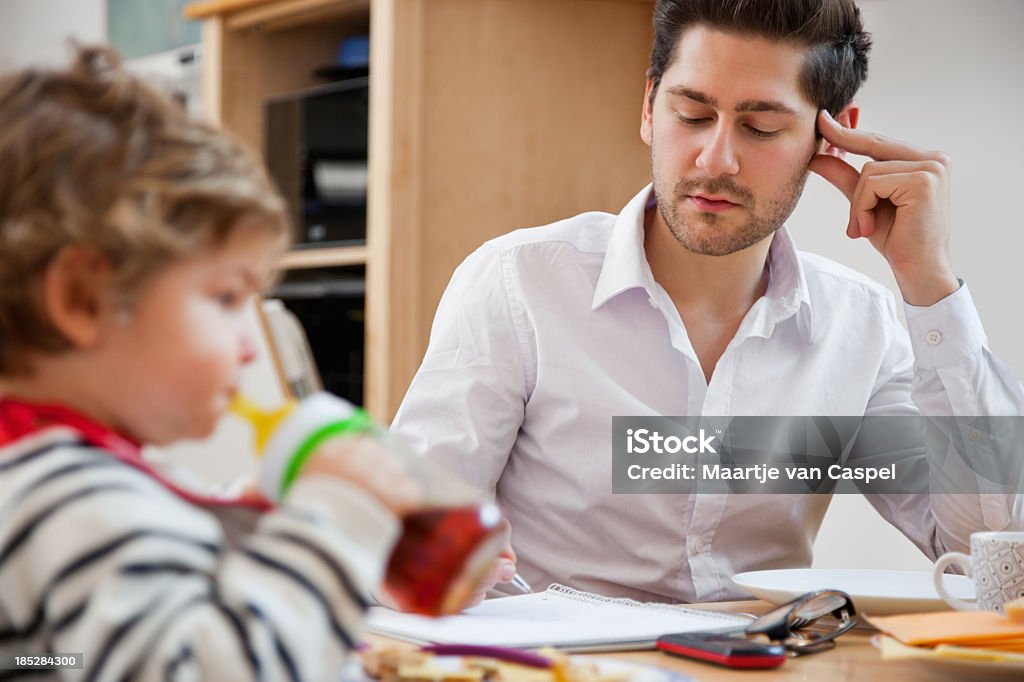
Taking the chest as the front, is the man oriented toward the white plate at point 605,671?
yes

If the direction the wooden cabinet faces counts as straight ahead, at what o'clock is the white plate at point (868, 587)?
The white plate is roughly at 10 o'clock from the wooden cabinet.

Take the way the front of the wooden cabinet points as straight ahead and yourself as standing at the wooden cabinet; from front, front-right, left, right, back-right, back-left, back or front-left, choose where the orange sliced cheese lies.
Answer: front-left

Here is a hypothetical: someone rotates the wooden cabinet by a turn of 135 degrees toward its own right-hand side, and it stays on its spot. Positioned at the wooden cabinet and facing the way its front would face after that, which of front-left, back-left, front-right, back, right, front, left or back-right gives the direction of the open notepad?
back

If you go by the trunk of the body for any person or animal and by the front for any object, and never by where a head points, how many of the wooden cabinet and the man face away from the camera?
0

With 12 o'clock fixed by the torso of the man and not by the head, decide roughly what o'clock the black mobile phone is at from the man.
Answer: The black mobile phone is roughly at 12 o'clock from the man.

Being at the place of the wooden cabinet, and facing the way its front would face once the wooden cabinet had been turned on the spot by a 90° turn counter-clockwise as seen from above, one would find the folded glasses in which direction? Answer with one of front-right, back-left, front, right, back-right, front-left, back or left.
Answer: front-right

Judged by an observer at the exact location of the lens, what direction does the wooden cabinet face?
facing the viewer and to the left of the viewer
